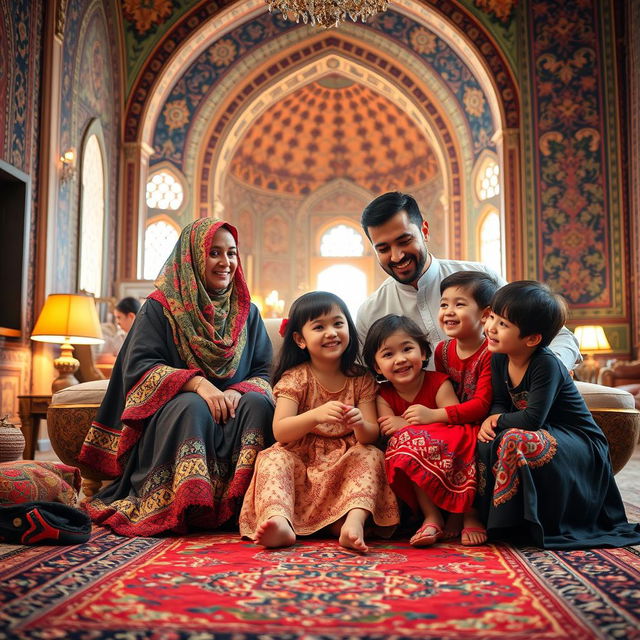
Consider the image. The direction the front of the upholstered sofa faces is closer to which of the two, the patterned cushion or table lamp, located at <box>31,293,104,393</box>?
the patterned cushion

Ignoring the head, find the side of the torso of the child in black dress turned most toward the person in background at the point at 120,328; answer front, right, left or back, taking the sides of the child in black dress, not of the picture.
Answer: right

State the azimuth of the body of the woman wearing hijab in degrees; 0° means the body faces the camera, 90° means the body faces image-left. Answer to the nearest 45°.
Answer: approximately 315°

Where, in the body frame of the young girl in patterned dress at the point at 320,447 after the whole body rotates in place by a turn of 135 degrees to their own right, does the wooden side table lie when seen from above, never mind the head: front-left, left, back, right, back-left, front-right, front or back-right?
front

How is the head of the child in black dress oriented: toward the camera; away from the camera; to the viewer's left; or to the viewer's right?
to the viewer's left

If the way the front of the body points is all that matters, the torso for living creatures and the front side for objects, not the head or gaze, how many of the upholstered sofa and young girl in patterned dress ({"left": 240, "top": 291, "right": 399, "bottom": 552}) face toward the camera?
2

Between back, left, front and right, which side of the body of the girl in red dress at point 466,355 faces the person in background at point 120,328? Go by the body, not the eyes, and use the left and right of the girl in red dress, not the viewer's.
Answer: right

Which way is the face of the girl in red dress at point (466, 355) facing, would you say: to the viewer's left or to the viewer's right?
to the viewer's left

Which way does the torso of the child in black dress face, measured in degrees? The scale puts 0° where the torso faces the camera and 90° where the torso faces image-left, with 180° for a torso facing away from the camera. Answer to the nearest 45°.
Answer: approximately 45°

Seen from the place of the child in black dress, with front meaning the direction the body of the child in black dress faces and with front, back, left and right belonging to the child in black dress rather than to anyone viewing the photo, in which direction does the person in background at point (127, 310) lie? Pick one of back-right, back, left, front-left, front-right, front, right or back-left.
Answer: right
